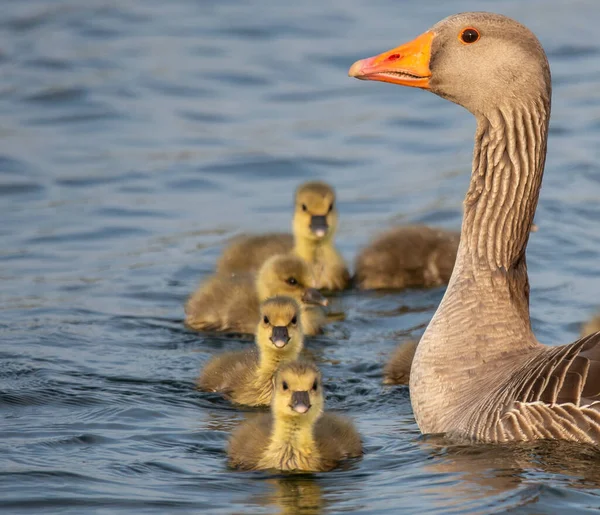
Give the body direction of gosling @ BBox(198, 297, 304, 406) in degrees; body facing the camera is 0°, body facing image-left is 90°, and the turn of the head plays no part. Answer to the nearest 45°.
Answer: approximately 315°

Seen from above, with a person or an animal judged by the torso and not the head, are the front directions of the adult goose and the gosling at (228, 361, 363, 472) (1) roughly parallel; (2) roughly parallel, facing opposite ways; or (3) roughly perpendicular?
roughly perpendicular

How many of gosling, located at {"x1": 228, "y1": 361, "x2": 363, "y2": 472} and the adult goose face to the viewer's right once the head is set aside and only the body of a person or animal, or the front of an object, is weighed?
0

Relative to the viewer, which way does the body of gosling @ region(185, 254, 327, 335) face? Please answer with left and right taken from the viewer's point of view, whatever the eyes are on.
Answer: facing to the right of the viewer

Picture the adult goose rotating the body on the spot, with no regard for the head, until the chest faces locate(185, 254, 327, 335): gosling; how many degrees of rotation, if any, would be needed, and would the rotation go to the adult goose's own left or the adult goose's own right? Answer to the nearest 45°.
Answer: approximately 45° to the adult goose's own right

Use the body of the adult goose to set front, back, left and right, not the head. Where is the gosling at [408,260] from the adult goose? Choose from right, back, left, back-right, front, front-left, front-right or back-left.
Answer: right

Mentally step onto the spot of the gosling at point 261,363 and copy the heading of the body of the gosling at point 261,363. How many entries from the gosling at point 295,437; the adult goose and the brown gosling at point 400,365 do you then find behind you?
0

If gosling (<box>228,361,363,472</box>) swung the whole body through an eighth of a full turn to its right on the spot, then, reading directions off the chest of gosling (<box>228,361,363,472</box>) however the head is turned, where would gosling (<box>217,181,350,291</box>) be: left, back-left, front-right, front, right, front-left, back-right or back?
back-right

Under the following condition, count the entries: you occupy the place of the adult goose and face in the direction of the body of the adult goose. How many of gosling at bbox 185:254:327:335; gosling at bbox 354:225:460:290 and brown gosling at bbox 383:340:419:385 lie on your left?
0

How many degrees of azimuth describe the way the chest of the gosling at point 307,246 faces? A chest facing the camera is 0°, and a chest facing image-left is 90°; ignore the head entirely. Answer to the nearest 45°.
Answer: approximately 315°

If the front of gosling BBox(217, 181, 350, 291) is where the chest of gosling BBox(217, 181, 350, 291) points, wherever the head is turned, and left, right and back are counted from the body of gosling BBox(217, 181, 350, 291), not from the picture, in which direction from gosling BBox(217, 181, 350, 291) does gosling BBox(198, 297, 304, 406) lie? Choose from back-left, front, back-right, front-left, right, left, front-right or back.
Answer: front-right

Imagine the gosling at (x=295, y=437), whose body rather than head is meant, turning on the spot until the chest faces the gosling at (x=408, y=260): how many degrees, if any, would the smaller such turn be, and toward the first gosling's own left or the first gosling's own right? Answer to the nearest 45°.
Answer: approximately 180°

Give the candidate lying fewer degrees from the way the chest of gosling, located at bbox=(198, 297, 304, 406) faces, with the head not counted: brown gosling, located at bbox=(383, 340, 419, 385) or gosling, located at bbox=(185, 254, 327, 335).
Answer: the brown gosling

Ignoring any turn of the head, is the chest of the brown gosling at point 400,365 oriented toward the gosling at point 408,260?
no

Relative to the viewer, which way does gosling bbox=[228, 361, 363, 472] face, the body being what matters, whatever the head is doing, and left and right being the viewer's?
facing the viewer
